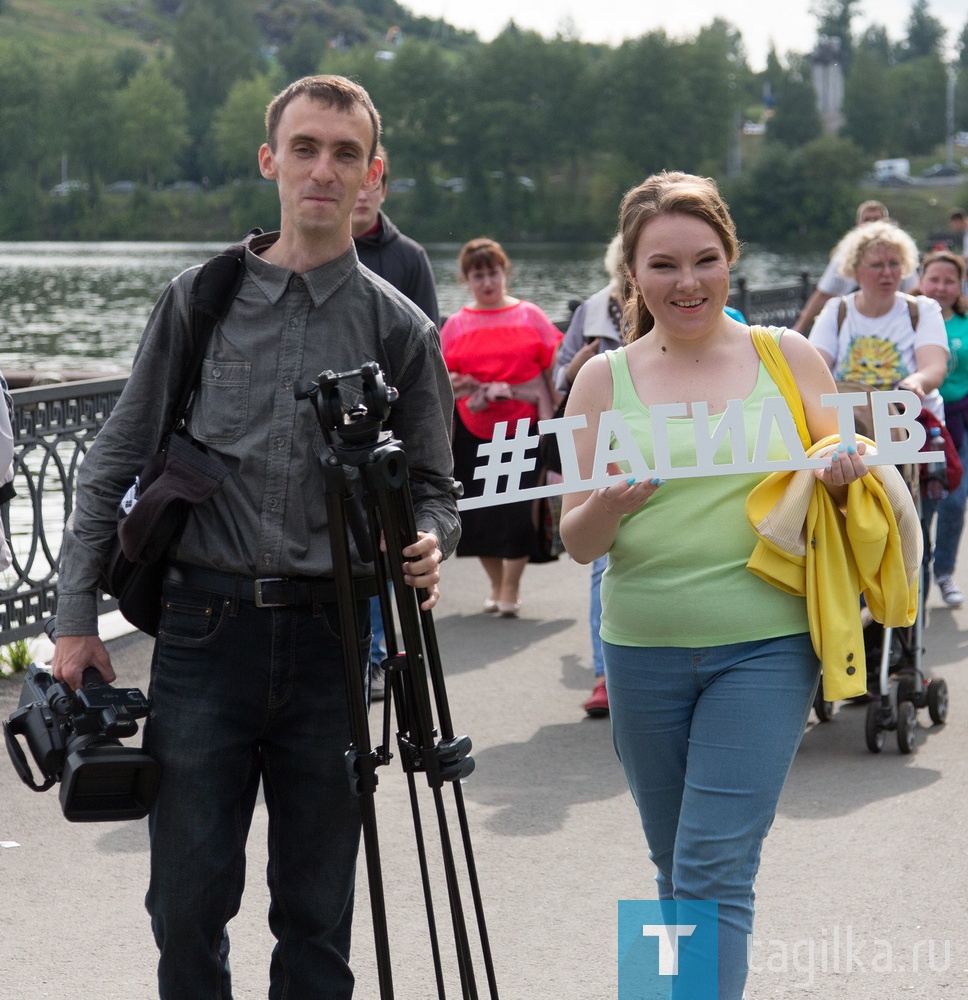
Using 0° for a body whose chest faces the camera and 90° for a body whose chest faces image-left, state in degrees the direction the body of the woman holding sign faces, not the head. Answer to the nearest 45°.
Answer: approximately 0°

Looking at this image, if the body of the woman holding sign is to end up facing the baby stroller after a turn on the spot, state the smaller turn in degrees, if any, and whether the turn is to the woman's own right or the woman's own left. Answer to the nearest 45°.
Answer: approximately 180°

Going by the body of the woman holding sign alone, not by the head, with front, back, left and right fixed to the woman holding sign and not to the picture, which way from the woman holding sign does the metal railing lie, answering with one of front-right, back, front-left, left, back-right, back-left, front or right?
back-right

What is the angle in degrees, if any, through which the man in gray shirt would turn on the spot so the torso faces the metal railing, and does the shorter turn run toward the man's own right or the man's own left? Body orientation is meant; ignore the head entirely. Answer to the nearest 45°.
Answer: approximately 180°

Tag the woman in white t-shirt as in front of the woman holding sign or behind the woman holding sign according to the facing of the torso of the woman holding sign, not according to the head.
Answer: behind
